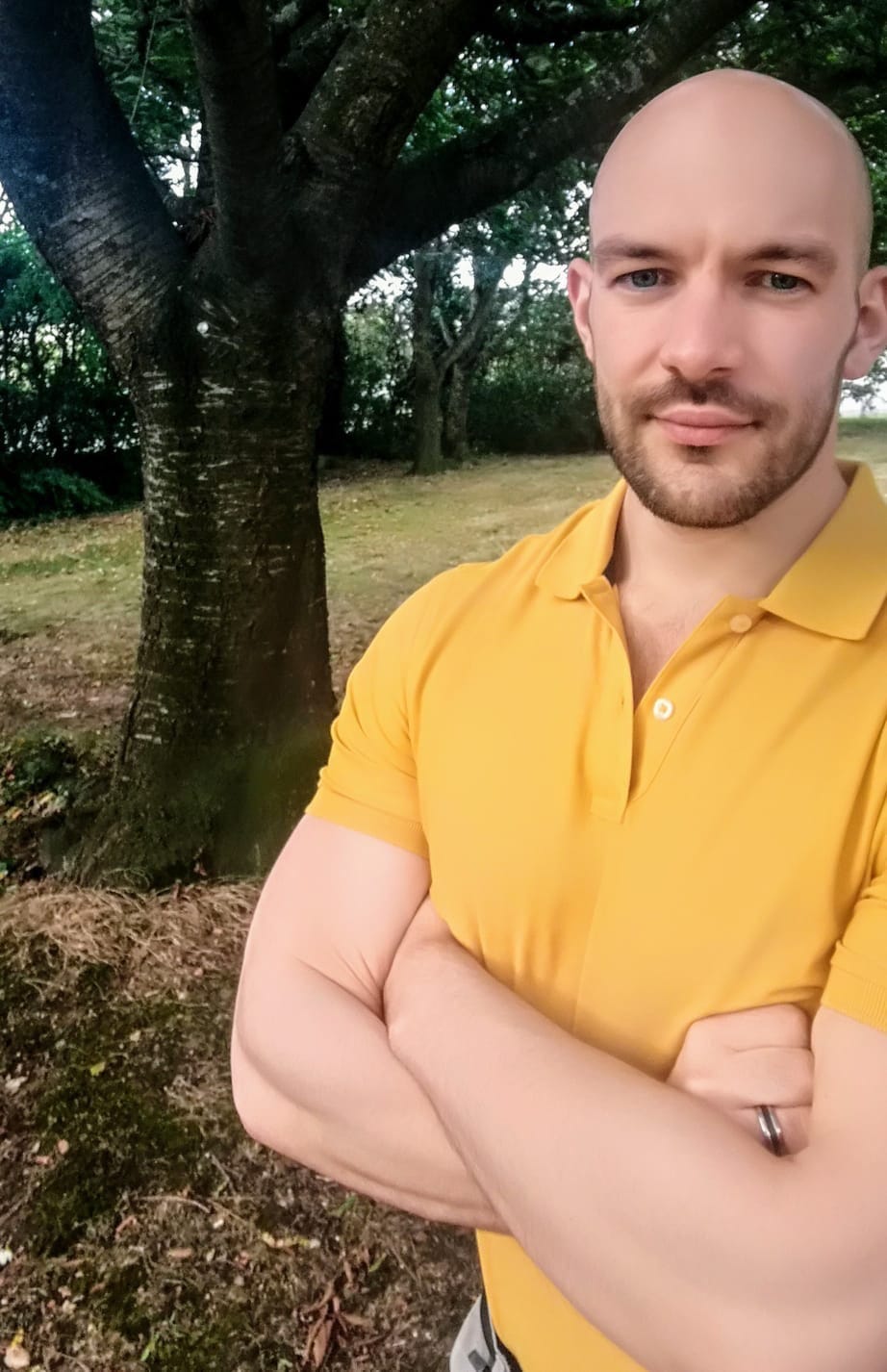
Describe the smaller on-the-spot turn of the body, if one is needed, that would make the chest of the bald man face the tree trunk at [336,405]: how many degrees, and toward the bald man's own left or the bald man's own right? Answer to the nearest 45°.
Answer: approximately 180°

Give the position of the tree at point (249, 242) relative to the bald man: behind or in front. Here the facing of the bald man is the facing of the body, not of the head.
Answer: behind

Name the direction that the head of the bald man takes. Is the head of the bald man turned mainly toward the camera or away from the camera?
toward the camera

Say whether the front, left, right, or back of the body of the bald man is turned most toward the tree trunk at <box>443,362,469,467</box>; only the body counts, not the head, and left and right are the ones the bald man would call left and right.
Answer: back

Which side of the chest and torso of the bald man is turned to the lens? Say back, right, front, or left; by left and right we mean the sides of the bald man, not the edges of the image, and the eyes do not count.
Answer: front

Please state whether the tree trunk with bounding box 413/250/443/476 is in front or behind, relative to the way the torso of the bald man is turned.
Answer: behind
